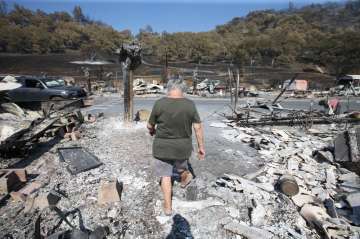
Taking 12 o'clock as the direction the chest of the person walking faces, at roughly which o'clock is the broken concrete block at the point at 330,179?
The broken concrete block is roughly at 2 o'clock from the person walking.

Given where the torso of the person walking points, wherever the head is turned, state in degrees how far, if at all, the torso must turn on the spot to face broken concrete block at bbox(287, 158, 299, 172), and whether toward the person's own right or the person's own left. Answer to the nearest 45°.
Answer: approximately 45° to the person's own right

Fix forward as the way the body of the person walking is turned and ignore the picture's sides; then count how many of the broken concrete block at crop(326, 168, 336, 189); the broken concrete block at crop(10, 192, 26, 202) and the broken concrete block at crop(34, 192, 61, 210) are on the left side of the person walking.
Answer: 2

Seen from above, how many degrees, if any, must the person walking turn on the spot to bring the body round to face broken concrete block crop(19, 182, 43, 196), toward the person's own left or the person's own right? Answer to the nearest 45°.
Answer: approximately 90° to the person's own left

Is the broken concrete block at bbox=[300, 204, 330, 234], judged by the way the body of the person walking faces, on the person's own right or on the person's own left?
on the person's own right

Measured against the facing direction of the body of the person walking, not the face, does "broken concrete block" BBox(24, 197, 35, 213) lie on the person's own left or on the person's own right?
on the person's own left

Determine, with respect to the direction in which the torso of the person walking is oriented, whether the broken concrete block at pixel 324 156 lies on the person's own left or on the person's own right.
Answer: on the person's own right

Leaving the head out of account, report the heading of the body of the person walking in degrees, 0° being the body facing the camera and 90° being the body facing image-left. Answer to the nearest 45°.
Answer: approximately 180°

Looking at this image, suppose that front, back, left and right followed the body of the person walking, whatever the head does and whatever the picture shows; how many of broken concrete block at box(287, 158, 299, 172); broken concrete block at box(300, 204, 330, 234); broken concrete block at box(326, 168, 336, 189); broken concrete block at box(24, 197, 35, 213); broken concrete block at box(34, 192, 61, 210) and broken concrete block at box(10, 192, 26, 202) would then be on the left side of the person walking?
3

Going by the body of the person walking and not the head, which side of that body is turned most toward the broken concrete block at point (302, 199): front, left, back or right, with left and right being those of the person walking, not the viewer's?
right

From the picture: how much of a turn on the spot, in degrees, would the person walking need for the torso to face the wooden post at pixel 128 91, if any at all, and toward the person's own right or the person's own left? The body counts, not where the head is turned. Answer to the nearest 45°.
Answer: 0° — they already face it

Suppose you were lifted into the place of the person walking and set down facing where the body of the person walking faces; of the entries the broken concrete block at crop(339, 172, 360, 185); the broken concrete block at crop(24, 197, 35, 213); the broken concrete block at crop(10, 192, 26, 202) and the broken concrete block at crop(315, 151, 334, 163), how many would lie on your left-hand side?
2
